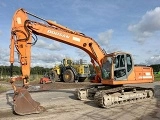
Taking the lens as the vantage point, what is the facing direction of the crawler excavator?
facing the viewer and to the left of the viewer

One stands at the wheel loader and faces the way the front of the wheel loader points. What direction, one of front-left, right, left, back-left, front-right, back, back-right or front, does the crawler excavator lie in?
back-left

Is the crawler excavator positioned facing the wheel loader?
no

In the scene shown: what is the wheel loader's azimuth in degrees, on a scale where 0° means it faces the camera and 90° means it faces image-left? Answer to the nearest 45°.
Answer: approximately 135°

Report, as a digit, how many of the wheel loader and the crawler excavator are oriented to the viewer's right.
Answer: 0
